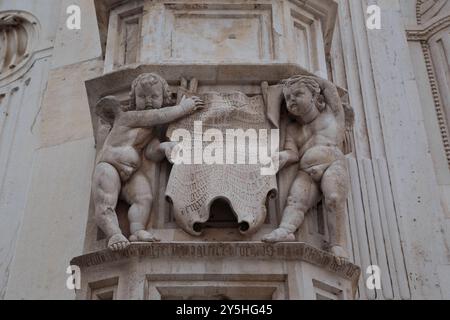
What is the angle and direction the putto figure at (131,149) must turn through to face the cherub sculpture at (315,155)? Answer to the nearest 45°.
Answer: approximately 45° to its left

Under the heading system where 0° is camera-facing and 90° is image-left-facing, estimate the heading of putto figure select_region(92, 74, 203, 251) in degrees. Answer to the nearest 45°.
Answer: approximately 315°
